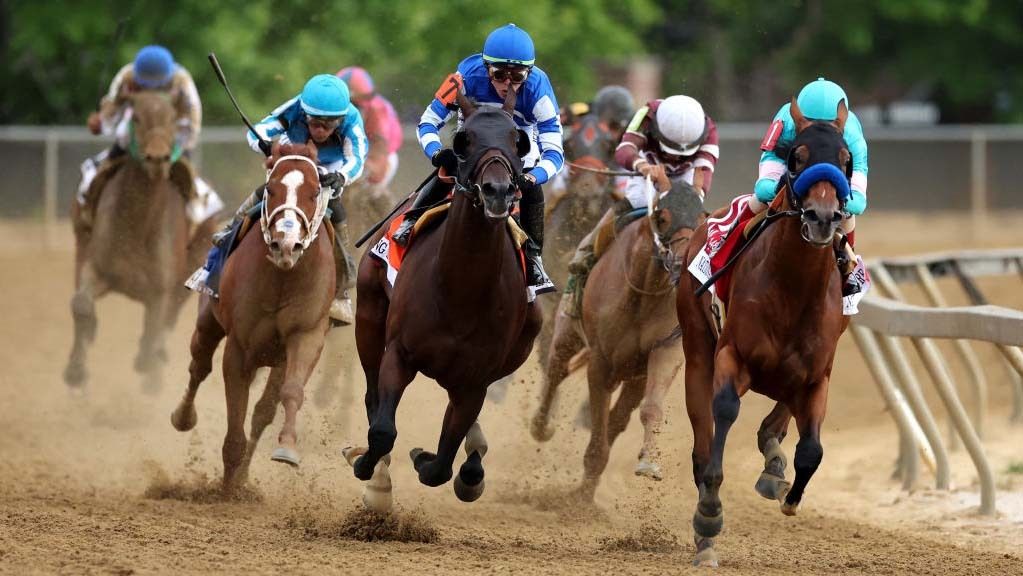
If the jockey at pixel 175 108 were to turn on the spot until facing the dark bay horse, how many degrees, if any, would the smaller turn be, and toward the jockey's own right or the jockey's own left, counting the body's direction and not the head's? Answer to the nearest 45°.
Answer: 0° — they already face it

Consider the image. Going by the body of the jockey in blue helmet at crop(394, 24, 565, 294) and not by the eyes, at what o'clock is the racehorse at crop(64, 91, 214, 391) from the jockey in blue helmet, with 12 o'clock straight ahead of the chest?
The racehorse is roughly at 5 o'clock from the jockey in blue helmet.

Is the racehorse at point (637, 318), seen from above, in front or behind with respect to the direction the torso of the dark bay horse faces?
behind

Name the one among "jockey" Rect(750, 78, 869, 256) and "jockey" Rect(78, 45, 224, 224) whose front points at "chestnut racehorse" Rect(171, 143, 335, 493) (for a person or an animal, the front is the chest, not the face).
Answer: "jockey" Rect(78, 45, 224, 224)

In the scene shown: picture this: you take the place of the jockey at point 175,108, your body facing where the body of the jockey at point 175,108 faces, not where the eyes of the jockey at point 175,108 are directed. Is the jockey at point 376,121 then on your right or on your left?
on your left

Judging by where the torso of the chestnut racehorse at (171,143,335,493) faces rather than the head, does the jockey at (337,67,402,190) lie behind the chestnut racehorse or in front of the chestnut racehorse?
behind
